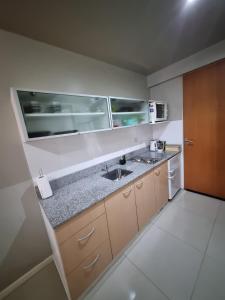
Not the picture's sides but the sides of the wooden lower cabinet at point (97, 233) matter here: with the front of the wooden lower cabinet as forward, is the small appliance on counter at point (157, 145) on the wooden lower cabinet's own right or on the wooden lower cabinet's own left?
on the wooden lower cabinet's own left

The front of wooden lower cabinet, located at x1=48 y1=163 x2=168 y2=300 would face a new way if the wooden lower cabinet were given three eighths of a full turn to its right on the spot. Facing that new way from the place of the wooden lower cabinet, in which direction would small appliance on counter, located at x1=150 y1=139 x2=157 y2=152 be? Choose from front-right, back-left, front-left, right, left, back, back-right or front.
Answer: back-right

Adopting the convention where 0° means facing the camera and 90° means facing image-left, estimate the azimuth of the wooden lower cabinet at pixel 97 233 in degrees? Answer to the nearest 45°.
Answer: approximately 315°

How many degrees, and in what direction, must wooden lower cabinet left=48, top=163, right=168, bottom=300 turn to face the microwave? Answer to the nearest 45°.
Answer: approximately 90° to its left

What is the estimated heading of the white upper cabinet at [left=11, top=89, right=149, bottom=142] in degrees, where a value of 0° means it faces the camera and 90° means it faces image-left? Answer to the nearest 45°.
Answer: approximately 315°

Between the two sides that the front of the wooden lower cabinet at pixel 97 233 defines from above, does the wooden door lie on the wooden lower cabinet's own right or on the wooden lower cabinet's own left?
on the wooden lower cabinet's own left
